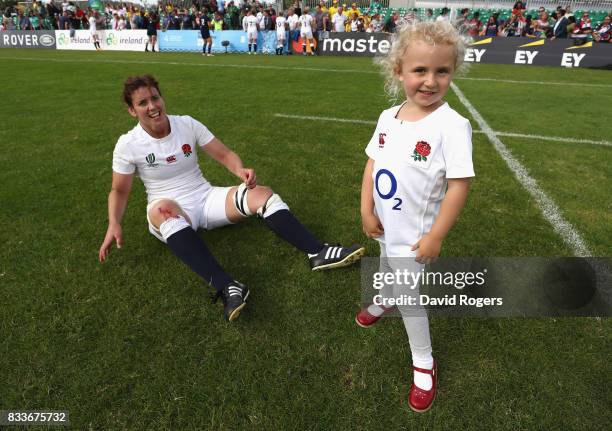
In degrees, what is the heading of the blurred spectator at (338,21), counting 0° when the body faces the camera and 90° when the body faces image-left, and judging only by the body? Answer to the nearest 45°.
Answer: approximately 0°

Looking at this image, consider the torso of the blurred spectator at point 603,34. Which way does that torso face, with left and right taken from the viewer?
facing the viewer and to the left of the viewer

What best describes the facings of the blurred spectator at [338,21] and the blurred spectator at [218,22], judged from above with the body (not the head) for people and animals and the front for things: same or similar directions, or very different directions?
same or similar directions

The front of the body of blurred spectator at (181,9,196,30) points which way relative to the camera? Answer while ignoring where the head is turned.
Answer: toward the camera

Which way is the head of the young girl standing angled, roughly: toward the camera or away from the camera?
toward the camera

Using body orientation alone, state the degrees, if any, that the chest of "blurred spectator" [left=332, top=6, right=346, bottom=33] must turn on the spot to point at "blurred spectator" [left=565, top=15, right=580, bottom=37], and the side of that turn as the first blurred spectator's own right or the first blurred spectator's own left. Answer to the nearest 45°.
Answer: approximately 45° to the first blurred spectator's own left

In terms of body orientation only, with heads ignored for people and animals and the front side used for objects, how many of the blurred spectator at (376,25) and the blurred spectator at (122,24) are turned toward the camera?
2

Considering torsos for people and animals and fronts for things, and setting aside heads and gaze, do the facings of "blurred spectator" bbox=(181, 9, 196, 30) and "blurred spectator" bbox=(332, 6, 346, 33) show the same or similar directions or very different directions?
same or similar directions

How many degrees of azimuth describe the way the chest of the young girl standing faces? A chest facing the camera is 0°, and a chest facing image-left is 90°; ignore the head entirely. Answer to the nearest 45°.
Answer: approximately 45°

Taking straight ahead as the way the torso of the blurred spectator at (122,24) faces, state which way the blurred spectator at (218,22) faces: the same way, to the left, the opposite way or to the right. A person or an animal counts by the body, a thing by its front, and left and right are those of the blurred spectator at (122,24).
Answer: the same way

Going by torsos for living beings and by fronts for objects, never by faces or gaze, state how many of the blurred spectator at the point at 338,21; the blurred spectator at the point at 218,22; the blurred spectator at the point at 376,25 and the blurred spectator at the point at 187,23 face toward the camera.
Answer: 4

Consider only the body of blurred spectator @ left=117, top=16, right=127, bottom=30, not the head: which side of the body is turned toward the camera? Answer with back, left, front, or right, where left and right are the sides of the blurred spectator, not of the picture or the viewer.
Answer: front

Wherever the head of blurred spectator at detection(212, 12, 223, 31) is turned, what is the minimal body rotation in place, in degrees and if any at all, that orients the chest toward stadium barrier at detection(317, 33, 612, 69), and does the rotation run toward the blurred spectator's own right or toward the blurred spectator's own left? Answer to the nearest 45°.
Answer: approximately 45° to the blurred spectator's own left

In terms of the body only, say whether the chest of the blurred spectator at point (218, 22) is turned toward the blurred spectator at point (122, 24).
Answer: no
